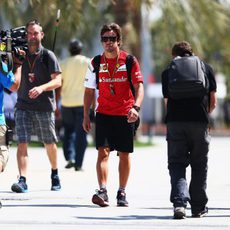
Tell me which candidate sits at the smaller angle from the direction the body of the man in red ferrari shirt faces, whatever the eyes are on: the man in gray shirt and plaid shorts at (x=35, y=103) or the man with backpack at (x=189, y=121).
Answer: the man with backpack

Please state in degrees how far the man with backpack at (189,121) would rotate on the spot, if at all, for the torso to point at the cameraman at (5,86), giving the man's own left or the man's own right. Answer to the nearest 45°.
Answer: approximately 90° to the man's own left

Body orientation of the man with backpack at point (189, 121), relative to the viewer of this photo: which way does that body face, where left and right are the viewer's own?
facing away from the viewer

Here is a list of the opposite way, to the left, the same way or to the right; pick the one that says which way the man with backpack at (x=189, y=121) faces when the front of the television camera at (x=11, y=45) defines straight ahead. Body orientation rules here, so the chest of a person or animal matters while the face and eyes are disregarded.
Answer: to the left

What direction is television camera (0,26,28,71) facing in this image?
to the viewer's right

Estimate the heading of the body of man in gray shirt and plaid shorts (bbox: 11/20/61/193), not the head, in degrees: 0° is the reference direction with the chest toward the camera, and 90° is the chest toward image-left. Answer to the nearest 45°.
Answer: approximately 45°

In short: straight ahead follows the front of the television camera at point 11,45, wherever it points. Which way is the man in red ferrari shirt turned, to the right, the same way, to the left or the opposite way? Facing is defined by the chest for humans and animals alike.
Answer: to the right

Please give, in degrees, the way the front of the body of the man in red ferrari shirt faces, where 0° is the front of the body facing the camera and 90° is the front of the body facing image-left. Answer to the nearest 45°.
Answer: approximately 0°

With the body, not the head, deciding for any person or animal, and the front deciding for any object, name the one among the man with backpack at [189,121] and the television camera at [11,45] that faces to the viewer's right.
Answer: the television camera
